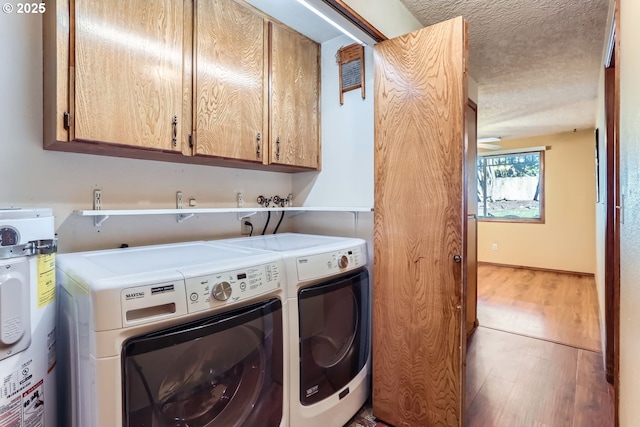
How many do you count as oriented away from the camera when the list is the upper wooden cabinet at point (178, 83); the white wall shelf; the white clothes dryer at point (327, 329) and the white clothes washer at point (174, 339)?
0

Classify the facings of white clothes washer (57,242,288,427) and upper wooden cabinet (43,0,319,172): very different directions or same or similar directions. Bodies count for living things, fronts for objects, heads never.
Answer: same or similar directions

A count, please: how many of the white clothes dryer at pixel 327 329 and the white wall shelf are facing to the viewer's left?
0

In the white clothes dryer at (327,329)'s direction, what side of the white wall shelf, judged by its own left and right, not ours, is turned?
front

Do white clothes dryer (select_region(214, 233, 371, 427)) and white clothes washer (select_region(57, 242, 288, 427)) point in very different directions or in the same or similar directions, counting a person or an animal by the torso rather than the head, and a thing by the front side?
same or similar directions

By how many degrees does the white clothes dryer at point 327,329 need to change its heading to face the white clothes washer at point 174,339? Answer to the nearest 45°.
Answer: approximately 90° to its right

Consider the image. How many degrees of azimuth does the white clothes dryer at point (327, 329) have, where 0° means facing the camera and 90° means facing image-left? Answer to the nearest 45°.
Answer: approximately 315°

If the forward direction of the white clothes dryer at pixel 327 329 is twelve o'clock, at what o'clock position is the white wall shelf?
The white wall shelf is roughly at 5 o'clock from the white clothes dryer.

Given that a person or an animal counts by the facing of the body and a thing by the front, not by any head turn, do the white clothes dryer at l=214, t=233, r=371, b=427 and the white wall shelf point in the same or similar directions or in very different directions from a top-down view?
same or similar directions

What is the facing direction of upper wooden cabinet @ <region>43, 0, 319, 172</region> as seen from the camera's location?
facing the viewer and to the right of the viewer

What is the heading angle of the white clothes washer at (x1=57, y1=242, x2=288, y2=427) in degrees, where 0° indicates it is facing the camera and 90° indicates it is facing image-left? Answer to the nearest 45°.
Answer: approximately 315°
